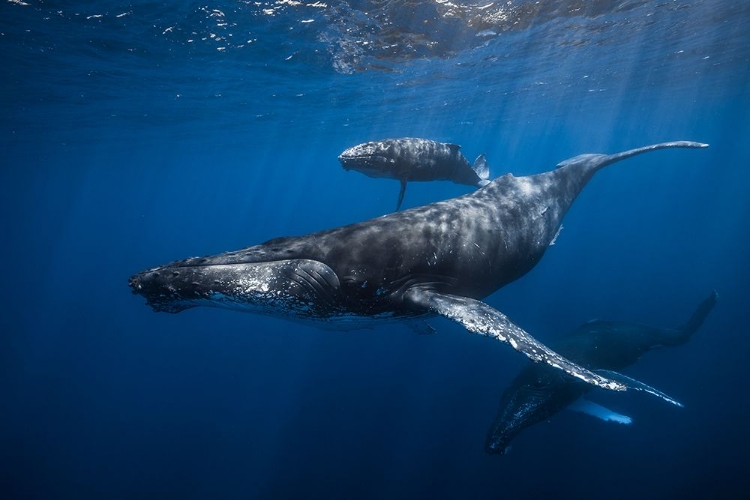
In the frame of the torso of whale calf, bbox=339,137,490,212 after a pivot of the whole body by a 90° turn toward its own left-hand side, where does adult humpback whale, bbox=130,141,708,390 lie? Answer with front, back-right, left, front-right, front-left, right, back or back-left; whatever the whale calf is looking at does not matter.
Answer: front

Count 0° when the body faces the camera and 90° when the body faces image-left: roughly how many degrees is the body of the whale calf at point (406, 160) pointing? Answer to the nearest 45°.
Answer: approximately 90°
